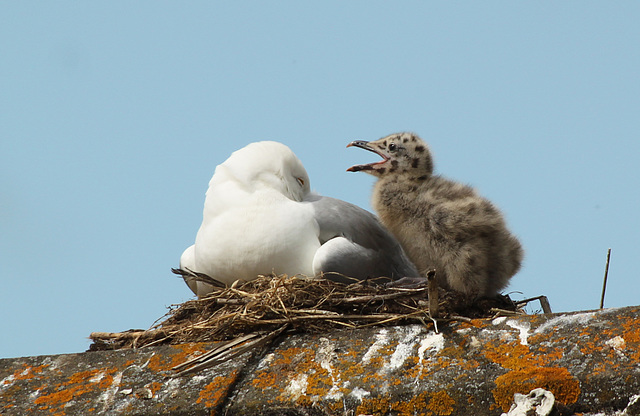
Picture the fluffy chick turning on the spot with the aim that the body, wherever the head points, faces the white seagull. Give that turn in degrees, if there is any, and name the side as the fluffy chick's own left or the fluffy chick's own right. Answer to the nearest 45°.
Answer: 0° — it already faces it

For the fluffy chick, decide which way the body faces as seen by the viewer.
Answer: to the viewer's left

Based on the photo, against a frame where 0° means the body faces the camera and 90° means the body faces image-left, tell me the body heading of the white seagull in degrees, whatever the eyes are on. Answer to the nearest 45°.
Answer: approximately 45°

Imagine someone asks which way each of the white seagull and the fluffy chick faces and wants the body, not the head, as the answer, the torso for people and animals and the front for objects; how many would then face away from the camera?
0

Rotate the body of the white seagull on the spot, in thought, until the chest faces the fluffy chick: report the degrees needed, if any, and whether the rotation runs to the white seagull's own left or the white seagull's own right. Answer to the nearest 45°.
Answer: approximately 135° to the white seagull's own left
